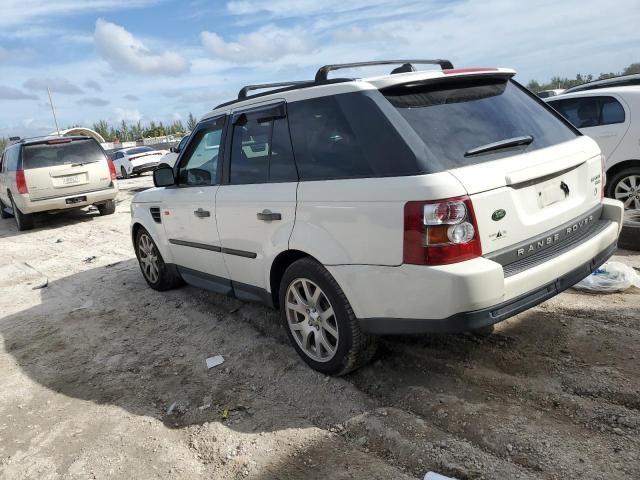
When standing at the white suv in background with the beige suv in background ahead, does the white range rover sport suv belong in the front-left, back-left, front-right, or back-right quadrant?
front-left

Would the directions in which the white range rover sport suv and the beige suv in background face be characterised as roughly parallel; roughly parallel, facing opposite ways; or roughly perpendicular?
roughly parallel

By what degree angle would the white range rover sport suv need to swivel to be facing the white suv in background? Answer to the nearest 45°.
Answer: approximately 90° to its right

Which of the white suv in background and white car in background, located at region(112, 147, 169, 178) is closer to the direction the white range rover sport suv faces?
the white car in background

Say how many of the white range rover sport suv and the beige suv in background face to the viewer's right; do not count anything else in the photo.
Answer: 0

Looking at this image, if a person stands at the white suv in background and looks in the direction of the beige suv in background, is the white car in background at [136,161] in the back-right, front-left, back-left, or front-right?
front-right

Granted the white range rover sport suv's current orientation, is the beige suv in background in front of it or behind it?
in front

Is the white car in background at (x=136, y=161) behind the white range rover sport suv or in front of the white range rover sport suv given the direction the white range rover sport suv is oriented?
in front

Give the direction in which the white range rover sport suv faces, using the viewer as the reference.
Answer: facing away from the viewer and to the left of the viewer

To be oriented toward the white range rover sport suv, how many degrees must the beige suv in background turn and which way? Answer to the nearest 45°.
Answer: approximately 180°

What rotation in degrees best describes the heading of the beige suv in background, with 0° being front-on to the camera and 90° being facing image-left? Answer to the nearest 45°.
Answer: approximately 180°
